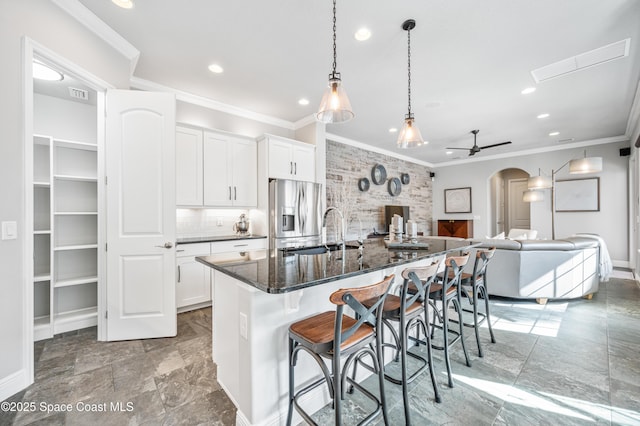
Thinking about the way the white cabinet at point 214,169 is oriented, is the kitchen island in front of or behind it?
in front

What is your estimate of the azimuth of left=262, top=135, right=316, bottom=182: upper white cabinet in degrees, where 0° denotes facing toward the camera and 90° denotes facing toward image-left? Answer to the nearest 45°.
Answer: approximately 315°

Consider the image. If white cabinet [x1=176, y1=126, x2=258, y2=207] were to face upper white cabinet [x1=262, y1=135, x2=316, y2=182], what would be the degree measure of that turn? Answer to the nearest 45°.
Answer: approximately 45° to its left

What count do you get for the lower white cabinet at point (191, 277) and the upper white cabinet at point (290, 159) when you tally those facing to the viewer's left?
0

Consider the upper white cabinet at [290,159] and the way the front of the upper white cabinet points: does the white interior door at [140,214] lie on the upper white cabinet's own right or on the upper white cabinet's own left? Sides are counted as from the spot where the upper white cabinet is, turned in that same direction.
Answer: on the upper white cabinet's own right

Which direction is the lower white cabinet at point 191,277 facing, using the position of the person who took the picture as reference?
facing the viewer and to the right of the viewer

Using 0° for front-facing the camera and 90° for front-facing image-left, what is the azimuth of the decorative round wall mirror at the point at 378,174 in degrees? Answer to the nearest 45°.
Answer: approximately 315°

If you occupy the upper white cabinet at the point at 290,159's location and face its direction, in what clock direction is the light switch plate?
The light switch plate is roughly at 3 o'clock from the upper white cabinet.

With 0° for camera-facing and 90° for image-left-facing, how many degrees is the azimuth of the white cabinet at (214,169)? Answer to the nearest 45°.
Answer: approximately 315°
